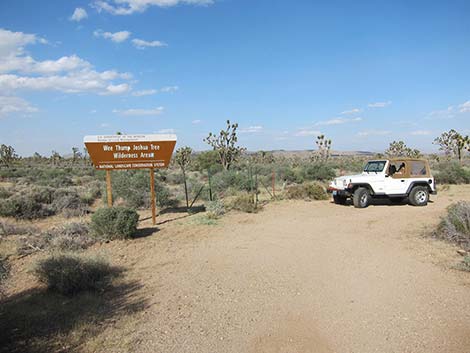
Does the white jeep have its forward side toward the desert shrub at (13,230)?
yes

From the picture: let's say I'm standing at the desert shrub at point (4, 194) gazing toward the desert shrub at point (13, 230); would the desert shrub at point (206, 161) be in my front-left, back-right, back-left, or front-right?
back-left

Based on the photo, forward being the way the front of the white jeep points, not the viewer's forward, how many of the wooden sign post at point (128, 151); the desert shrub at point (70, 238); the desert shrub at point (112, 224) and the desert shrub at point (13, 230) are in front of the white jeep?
4

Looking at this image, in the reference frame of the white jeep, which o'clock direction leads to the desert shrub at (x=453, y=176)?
The desert shrub is roughly at 5 o'clock from the white jeep.

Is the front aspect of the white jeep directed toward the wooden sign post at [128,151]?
yes

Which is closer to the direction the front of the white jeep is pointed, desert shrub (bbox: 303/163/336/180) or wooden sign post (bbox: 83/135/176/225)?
the wooden sign post

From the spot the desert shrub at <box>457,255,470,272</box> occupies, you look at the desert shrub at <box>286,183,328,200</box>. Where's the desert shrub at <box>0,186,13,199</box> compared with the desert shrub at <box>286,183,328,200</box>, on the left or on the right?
left

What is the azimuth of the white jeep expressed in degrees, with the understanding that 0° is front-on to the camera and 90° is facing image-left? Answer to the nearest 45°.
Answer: approximately 45°

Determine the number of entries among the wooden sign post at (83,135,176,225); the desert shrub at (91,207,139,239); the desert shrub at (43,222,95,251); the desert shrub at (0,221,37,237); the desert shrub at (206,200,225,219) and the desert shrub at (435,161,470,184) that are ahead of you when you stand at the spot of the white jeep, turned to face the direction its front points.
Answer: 5

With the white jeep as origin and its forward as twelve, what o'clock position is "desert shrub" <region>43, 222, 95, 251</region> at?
The desert shrub is roughly at 12 o'clock from the white jeep.

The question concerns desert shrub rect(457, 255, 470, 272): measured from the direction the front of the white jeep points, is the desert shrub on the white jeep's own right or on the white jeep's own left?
on the white jeep's own left

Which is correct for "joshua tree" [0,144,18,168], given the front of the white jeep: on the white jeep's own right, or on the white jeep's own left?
on the white jeep's own right

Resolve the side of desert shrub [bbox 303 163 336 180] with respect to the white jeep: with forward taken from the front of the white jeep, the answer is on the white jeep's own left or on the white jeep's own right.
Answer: on the white jeep's own right

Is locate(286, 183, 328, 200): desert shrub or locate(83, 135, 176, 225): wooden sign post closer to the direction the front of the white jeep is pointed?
the wooden sign post

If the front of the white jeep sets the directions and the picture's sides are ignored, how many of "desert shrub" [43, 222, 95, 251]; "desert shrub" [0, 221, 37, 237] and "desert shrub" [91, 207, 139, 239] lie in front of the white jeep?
3

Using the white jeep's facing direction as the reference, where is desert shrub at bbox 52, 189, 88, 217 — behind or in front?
in front

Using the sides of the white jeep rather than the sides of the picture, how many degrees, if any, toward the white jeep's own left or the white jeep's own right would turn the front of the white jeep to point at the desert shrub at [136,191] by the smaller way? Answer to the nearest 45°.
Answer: approximately 45° to the white jeep's own right
